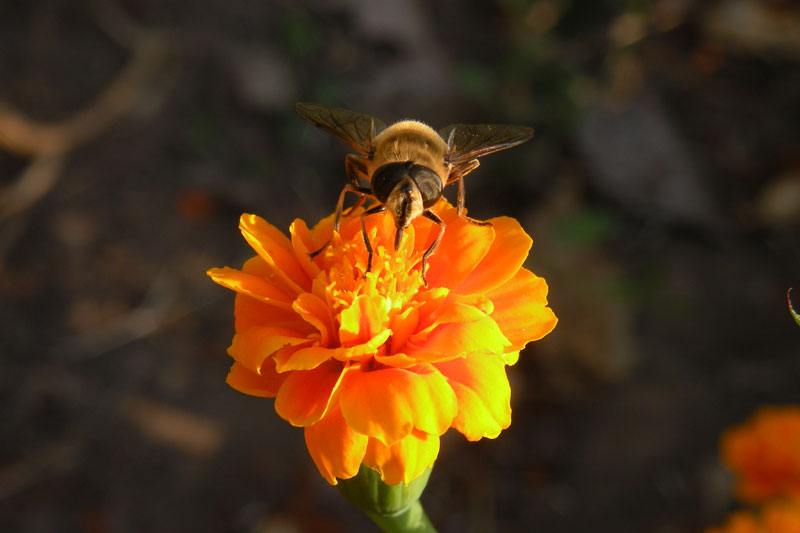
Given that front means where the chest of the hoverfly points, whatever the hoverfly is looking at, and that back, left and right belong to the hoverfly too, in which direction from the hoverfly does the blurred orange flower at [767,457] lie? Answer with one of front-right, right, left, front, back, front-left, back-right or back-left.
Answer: left

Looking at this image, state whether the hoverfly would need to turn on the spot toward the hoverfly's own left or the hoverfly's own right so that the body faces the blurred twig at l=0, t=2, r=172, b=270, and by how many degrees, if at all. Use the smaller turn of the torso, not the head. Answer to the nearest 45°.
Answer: approximately 135° to the hoverfly's own right

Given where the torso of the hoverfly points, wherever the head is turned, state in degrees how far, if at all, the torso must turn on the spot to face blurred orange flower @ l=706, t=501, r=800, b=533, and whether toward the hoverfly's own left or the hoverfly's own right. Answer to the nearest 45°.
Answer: approximately 90° to the hoverfly's own left

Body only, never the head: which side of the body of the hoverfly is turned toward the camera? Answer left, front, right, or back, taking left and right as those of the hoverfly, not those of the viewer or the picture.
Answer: front

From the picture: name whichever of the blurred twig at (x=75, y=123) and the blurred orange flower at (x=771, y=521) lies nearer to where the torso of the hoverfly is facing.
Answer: the blurred orange flower
